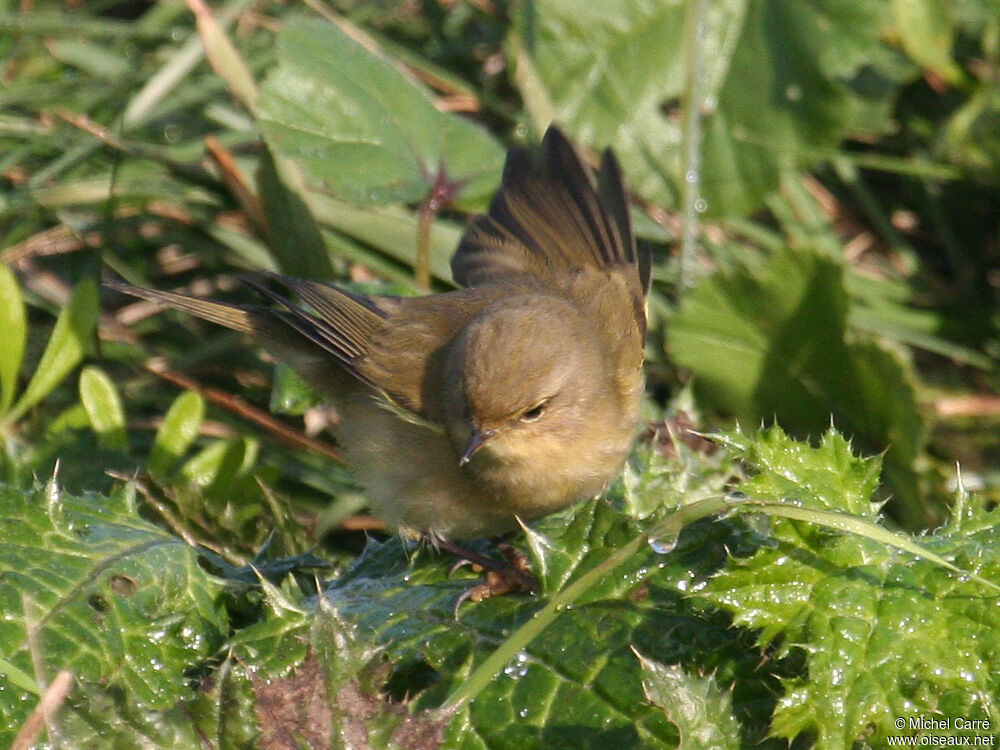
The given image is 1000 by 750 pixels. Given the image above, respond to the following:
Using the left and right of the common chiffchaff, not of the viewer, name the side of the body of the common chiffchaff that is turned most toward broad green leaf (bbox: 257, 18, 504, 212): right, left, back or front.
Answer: back

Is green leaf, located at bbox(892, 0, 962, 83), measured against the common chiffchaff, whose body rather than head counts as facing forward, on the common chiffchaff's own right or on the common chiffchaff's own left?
on the common chiffchaff's own left

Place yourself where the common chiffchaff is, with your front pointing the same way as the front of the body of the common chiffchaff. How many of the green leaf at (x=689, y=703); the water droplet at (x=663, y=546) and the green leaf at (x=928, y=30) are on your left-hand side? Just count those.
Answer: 1

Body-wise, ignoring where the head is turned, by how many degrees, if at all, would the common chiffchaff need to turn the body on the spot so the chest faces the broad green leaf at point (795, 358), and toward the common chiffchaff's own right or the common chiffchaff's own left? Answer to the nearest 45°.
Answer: approximately 90° to the common chiffchaff's own left

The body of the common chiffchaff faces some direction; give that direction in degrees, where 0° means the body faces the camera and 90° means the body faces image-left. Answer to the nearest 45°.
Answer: approximately 315°

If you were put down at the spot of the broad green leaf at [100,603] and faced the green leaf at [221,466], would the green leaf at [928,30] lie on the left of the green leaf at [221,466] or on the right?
right

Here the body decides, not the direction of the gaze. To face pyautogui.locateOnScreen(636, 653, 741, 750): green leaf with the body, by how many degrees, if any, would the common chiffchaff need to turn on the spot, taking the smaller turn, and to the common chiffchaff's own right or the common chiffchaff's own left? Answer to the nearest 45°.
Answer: approximately 45° to the common chiffchaff's own right

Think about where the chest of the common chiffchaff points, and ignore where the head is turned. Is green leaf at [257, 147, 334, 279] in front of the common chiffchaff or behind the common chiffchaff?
behind

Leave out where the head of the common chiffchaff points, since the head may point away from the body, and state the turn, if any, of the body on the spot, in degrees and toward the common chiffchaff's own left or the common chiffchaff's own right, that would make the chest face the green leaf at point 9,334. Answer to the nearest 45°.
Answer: approximately 135° to the common chiffchaff's own right

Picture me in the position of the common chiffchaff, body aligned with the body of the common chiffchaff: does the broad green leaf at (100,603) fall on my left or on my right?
on my right
